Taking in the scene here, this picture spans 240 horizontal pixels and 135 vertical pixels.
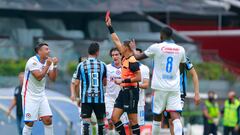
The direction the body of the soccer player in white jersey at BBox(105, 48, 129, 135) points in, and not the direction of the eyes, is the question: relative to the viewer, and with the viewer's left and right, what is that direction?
facing the viewer and to the right of the viewer

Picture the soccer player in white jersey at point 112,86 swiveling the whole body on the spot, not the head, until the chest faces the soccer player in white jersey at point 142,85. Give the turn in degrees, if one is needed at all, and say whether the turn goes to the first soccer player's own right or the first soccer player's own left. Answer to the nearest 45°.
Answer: approximately 45° to the first soccer player's own left

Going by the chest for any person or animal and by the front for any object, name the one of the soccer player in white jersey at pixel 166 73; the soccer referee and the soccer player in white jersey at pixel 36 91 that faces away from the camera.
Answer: the soccer player in white jersey at pixel 166 73

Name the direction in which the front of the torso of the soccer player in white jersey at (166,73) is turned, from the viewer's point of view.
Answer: away from the camera

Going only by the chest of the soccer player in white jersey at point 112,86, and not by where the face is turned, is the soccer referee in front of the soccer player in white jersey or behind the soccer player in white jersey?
in front

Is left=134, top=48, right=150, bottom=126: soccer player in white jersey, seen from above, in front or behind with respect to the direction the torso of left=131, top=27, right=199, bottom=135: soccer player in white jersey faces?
in front
